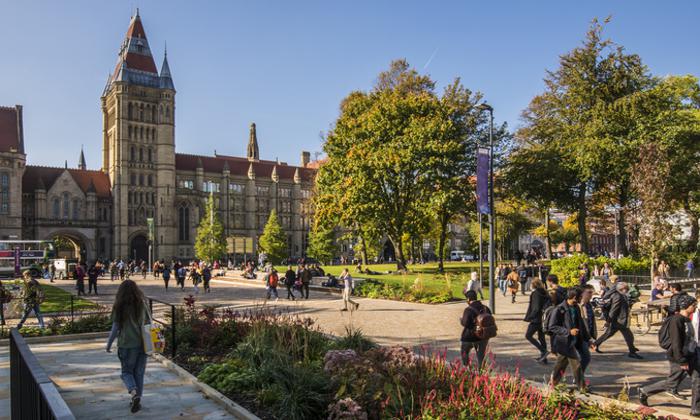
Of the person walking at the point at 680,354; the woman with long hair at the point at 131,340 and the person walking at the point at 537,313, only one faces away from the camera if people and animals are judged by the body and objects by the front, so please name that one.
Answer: the woman with long hair

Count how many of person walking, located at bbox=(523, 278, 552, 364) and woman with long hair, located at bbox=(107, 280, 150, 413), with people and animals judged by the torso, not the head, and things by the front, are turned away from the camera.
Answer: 1

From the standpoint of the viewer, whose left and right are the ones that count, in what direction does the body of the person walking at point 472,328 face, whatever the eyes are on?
facing away from the viewer and to the left of the viewer

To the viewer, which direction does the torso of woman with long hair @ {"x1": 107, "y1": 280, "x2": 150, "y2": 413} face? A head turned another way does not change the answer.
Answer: away from the camera

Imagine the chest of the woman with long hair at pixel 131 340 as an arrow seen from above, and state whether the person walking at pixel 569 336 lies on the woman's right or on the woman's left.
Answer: on the woman's right

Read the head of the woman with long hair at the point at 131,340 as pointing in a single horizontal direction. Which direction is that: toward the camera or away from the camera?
away from the camera

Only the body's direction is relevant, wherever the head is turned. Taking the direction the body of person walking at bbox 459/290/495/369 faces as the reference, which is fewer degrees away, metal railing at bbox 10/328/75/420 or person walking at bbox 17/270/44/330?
the person walking
